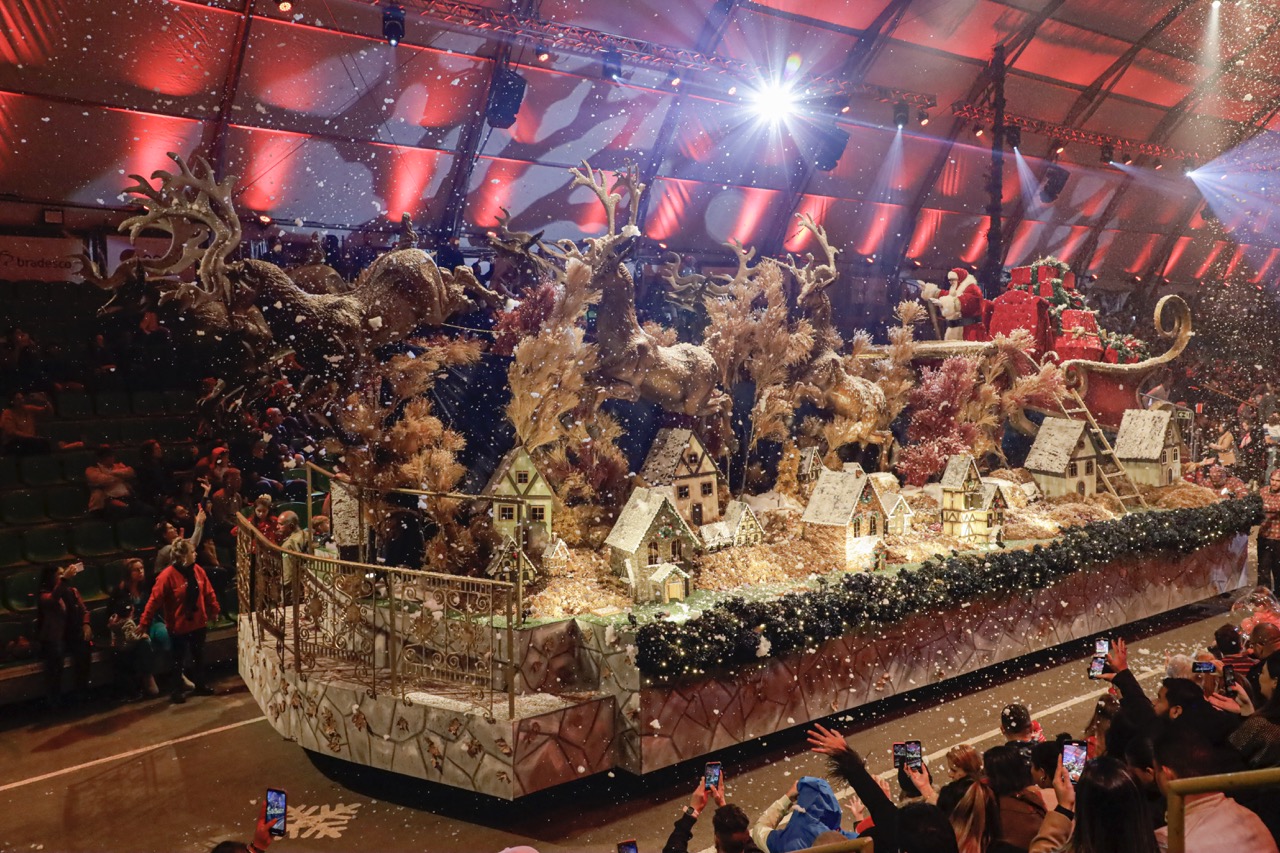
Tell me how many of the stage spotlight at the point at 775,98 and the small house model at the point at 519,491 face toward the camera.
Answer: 2

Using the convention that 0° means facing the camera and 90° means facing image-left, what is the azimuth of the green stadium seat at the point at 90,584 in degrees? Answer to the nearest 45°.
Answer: approximately 315°

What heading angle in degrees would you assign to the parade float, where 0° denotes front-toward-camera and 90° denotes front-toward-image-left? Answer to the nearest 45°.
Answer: approximately 45°

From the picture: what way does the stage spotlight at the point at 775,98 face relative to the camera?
toward the camera

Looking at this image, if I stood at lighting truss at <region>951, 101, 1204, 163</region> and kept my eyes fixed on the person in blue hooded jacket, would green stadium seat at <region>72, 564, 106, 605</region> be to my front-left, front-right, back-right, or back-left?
front-right

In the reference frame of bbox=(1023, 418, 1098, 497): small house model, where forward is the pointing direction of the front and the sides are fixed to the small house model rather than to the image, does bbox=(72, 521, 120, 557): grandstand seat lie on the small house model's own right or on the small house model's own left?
on the small house model's own right

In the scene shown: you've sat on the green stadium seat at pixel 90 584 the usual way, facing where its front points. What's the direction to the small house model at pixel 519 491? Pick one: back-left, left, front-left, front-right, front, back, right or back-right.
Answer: front

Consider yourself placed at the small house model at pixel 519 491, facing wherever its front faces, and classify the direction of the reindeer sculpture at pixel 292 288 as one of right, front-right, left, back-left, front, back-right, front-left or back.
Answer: back-right

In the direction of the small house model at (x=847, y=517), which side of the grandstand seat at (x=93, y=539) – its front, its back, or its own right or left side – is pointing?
front

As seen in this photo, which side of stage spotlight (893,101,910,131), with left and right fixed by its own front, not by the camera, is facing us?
front

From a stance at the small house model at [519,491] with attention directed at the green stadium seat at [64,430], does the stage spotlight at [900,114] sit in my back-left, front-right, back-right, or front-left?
back-right

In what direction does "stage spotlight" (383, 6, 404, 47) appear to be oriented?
toward the camera
